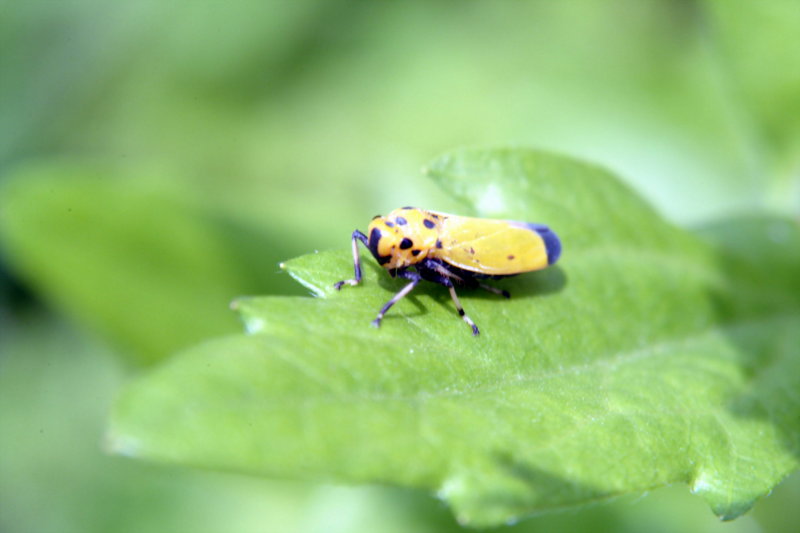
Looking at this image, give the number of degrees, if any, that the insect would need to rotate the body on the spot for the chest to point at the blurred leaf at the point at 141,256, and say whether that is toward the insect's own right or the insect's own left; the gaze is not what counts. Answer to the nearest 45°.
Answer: approximately 45° to the insect's own right

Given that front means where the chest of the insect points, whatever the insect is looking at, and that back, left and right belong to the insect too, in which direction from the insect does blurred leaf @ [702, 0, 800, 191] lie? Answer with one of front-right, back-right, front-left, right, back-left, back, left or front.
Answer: back-right

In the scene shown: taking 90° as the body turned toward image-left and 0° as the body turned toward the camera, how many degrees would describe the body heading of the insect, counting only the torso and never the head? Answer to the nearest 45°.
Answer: approximately 90°
